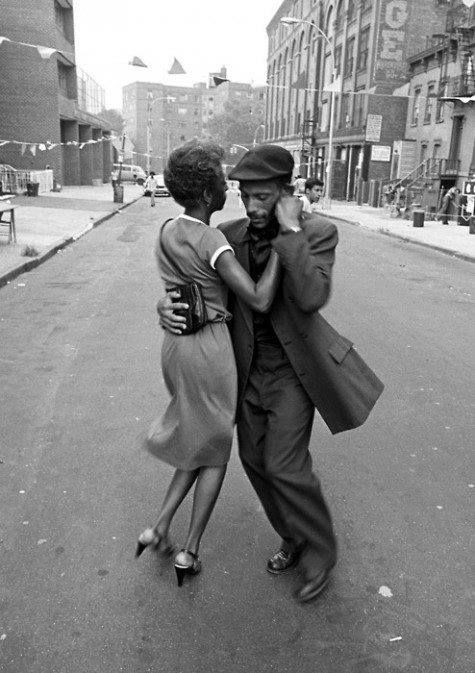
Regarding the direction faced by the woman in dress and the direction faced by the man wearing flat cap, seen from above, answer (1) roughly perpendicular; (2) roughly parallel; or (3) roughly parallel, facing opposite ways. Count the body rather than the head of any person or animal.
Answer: roughly parallel, facing opposite ways

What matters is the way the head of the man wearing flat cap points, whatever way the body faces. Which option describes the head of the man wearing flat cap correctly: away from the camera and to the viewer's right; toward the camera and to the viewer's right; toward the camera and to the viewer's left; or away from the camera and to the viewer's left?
toward the camera and to the viewer's left

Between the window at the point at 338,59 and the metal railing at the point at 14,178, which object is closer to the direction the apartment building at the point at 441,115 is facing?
the metal railing

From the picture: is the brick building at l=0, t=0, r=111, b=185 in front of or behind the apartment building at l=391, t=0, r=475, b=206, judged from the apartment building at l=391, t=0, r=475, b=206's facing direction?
in front

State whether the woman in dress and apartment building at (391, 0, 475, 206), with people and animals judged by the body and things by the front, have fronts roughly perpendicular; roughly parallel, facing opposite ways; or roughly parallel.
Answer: roughly parallel, facing opposite ways

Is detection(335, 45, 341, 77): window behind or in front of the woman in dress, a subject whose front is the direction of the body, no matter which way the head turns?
in front

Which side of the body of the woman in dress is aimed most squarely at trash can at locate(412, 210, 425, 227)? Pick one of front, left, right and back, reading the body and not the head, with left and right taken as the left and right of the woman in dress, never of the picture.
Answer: front

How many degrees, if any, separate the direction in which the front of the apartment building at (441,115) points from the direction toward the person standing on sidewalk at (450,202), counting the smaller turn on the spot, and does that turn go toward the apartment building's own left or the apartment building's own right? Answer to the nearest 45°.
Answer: approximately 45° to the apartment building's own left

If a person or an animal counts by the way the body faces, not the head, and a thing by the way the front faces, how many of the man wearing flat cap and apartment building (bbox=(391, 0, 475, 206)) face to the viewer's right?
0

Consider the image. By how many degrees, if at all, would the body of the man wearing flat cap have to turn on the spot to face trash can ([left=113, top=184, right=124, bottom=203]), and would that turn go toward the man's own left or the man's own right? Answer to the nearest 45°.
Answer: approximately 135° to the man's own right

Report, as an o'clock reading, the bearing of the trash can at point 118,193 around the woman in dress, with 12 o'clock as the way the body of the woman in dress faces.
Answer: The trash can is roughly at 10 o'clock from the woman in dress.

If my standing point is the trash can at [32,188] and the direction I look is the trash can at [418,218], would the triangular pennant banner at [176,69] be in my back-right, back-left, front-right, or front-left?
front-left

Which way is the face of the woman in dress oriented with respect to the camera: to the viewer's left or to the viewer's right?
to the viewer's right

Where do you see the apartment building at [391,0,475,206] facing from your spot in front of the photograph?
facing the viewer and to the left of the viewer

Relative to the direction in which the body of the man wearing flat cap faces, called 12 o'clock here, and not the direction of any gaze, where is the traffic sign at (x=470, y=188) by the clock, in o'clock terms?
The traffic sign is roughly at 5 o'clock from the man wearing flat cap.
